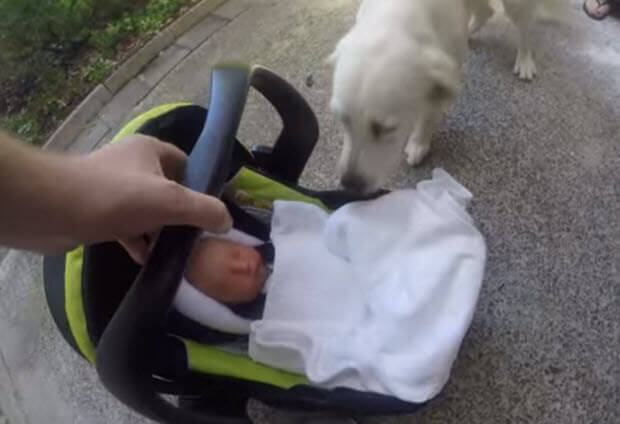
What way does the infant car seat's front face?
to the viewer's right

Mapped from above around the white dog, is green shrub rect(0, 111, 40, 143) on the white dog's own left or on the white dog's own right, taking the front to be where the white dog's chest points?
on the white dog's own right

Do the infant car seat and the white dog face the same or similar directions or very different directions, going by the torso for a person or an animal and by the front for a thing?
very different directions

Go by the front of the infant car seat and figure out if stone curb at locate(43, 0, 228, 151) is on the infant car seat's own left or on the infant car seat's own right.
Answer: on the infant car seat's own left

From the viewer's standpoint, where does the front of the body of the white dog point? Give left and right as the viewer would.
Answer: facing the viewer and to the left of the viewer

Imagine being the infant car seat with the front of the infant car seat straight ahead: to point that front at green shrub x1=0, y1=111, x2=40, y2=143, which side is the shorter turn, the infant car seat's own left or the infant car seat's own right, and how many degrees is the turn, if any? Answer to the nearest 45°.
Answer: approximately 90° to the infant car seat's own left

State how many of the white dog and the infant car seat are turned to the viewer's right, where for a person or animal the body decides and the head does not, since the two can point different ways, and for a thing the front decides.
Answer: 1
